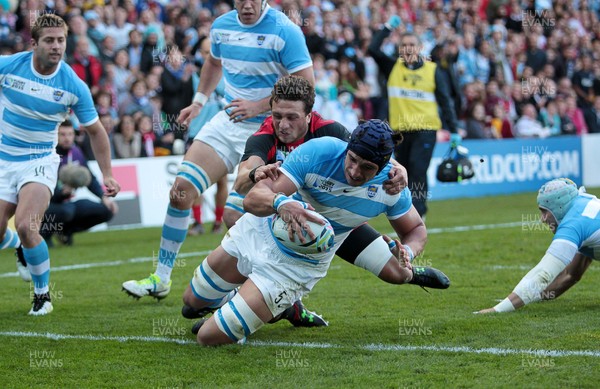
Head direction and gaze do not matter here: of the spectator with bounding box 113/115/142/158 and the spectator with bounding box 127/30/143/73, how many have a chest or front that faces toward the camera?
2

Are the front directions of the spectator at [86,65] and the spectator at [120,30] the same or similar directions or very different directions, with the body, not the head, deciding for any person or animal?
same or similar directions

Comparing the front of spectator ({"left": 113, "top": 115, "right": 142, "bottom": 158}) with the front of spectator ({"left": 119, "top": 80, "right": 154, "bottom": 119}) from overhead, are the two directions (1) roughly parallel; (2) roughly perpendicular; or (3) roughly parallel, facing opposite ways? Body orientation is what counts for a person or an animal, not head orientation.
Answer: roughly parallel

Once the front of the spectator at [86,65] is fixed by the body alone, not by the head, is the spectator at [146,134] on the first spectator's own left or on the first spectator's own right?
on the first spectator's own left

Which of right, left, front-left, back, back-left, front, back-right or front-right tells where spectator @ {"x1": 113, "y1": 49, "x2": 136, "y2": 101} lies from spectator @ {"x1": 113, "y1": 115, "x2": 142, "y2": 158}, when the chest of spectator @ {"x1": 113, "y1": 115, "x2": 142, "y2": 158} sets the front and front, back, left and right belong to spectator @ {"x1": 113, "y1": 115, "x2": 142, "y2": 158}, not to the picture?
back

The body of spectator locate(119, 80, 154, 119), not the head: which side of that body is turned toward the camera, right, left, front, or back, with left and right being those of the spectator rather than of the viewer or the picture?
front

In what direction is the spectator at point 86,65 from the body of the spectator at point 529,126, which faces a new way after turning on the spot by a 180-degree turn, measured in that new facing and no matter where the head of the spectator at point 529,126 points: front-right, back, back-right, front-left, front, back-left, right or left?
back-left

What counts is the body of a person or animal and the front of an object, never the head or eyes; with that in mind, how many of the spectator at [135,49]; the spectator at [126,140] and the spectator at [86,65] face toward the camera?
3

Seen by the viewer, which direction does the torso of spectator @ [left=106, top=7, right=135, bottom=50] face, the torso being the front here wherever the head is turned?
toward the camera

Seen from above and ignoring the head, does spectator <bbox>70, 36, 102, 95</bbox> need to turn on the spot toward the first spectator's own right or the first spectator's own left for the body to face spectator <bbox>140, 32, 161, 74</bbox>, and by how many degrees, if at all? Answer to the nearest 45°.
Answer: approximately 135° to the first spectator's own left

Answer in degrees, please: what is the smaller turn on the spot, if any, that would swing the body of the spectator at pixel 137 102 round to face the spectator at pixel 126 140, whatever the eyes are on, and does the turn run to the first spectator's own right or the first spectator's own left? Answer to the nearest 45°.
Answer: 0° — they already face them

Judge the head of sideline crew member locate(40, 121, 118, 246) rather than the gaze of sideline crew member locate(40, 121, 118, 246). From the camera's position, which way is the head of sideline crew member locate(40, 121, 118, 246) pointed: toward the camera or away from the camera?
toward the camera

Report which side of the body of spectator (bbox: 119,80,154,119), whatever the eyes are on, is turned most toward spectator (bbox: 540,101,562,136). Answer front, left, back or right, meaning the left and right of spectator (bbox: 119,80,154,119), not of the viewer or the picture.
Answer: left

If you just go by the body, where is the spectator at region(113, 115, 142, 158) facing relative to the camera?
toward the camera

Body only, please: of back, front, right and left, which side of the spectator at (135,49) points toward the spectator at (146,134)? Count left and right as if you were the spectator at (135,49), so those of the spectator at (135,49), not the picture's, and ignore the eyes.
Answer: front

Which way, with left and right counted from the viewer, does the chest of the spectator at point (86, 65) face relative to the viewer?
facing the viewer

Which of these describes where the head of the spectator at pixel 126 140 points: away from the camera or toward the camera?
toward the camera
